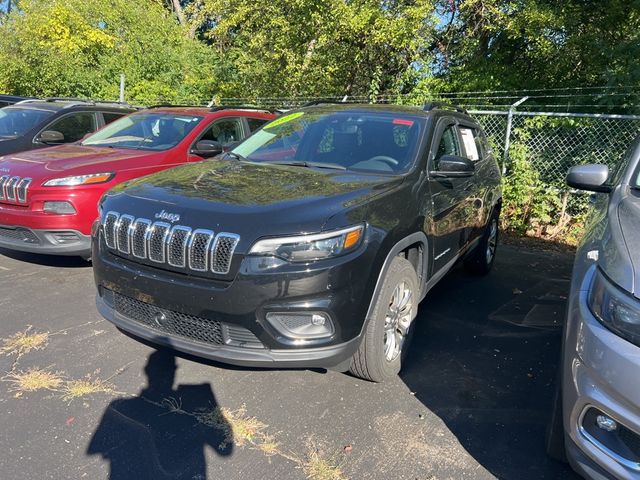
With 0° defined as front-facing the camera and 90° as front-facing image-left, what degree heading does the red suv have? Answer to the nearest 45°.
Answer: approximately 45°

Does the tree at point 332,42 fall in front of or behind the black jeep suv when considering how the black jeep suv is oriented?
behind

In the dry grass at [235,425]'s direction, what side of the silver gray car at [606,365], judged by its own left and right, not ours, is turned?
right

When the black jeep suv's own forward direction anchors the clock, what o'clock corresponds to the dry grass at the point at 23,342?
The dry grass is roughly at 2 o'clock from the black jeep suv.

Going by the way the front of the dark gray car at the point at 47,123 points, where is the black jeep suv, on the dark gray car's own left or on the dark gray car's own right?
on the dark gray car's own left

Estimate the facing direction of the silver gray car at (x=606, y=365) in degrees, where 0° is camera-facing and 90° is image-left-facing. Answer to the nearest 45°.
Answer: approximately 0°

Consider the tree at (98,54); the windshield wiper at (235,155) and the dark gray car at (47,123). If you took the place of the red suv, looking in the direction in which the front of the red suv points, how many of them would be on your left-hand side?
1

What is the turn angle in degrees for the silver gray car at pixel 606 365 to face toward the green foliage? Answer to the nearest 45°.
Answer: approximately 180°

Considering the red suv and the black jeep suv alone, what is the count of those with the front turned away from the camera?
0

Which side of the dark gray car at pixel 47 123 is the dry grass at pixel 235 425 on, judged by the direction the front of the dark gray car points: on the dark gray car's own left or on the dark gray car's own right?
on the dark gray car's own left
